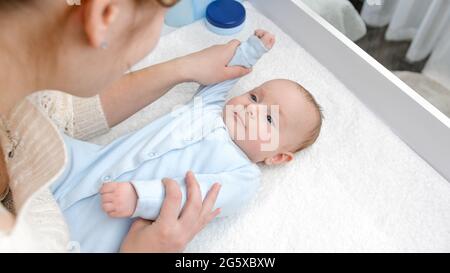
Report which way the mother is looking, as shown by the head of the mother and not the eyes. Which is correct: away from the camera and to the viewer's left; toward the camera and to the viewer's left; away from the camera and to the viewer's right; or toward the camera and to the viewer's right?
away from the camera and to the viewer's right

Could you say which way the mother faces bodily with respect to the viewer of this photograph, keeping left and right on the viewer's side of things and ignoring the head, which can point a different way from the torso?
facing away from the viewer and to the right of the viewer
